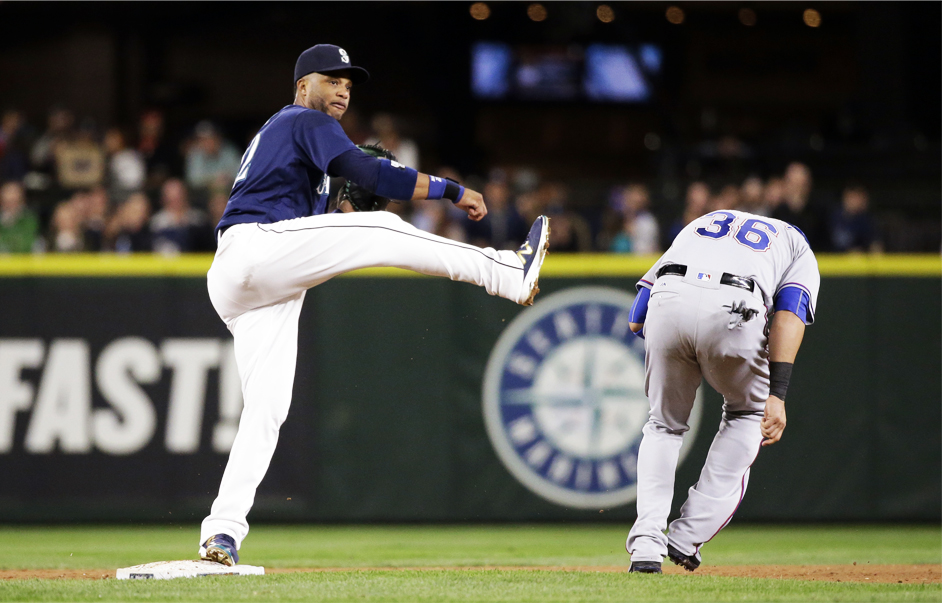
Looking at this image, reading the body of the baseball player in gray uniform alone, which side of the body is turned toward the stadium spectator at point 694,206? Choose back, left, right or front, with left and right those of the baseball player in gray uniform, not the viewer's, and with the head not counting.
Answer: front

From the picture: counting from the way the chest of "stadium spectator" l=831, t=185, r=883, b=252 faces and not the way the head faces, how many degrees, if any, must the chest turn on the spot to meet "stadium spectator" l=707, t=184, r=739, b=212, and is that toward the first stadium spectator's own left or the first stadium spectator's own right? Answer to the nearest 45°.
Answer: approximately 90° to the first stadium spectator's own right

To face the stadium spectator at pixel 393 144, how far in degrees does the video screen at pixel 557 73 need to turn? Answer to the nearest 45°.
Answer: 0° — it already faces them

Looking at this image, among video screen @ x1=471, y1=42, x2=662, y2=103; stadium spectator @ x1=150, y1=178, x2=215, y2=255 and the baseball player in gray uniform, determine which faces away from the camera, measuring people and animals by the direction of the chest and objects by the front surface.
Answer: the baseball player in gray uniform

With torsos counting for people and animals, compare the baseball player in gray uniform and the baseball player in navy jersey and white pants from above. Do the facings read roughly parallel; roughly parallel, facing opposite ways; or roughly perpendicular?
roughly perpendicular

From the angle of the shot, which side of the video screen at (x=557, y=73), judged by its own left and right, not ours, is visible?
front

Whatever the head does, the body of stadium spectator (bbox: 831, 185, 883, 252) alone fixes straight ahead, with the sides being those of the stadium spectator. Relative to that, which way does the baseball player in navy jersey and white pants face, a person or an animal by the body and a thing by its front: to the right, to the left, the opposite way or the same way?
to the left

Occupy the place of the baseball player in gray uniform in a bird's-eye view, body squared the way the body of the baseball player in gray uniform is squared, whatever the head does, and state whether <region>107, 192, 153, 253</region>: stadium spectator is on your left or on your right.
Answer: on your left

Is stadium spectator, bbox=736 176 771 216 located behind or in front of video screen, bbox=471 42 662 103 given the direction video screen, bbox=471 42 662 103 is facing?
in front

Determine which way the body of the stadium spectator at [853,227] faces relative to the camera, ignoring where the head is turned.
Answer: toward the camera

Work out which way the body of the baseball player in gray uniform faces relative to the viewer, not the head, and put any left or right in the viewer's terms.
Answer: facing away from the viewer

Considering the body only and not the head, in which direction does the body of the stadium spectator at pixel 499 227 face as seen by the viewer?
toward the camera

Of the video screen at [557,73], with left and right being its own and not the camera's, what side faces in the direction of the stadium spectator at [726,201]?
front

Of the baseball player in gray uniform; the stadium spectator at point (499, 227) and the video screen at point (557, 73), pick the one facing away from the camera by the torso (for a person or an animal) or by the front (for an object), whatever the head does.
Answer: the baseball player in gray uniform

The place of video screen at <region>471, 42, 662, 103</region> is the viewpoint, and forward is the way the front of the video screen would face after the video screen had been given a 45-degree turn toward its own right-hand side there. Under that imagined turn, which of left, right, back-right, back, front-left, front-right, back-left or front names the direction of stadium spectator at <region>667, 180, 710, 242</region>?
front-left
